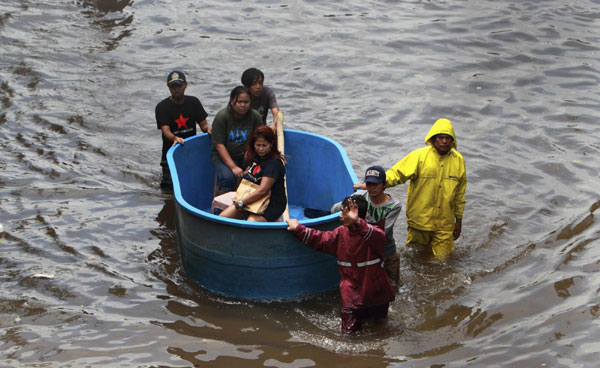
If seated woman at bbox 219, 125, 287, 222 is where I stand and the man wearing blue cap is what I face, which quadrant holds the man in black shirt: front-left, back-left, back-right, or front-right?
back-left

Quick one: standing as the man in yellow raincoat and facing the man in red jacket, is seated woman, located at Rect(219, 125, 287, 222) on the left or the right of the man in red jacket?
right

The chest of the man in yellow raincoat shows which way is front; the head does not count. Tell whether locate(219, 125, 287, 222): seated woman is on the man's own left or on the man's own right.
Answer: on the man's own right

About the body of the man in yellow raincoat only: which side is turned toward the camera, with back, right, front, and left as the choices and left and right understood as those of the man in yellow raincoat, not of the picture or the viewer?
front

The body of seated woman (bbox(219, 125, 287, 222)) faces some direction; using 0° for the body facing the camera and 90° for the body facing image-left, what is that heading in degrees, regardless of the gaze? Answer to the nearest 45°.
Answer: approximately 45°

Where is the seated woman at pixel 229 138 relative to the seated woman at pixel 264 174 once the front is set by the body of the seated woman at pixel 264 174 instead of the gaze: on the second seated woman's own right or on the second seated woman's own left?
on the second seated woman's own right

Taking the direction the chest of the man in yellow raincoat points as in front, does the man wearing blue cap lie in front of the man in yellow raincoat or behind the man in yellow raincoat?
in front

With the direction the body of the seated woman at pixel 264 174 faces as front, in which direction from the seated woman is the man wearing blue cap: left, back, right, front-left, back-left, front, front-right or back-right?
left

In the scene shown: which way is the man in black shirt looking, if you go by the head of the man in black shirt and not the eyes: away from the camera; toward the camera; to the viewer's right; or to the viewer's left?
toward the camera

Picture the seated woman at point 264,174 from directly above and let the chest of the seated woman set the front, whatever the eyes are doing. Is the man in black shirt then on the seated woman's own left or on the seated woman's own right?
on the seated woman's own right

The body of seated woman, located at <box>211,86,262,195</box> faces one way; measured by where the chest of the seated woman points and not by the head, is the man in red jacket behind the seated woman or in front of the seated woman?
in front

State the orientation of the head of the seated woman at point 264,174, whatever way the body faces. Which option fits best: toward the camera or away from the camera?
toward the camera

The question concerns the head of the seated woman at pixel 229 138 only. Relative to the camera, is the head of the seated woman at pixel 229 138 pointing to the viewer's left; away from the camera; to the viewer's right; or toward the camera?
toward the camera

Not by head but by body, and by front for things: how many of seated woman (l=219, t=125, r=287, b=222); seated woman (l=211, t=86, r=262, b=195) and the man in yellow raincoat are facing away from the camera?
0

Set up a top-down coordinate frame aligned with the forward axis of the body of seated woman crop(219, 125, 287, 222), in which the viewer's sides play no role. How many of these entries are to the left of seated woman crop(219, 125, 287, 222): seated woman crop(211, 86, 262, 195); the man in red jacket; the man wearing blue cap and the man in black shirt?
2

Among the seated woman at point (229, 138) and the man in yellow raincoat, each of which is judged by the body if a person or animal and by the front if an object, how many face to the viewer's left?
0

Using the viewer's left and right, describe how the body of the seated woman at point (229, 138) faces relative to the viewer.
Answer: facing the viewer and to the right of the viewer
